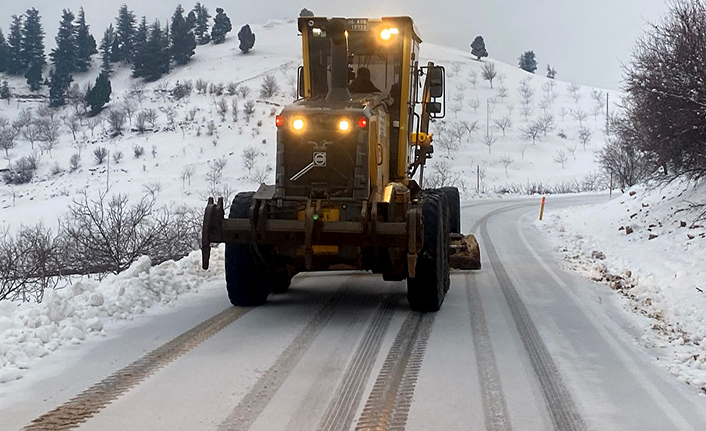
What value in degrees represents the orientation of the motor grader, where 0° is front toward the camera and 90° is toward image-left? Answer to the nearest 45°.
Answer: approximately 180°

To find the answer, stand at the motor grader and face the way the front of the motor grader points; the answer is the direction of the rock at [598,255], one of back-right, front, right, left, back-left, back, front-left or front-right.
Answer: front-right

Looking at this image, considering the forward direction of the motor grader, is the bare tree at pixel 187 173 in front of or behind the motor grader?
in front

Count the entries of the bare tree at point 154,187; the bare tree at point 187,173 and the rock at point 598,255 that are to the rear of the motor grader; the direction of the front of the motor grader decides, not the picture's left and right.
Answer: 0

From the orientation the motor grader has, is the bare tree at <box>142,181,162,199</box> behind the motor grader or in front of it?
in front
